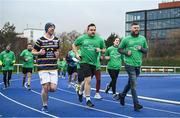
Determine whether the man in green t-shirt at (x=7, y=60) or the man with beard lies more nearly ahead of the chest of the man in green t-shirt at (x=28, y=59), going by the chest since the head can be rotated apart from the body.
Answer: the man with beard

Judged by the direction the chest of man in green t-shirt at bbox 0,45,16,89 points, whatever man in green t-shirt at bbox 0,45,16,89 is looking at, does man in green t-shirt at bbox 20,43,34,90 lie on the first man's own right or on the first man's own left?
on the first man's own left

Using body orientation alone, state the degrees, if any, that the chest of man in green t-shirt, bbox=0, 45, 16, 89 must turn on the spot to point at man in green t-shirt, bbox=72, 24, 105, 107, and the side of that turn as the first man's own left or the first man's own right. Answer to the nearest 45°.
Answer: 0° — they already face them

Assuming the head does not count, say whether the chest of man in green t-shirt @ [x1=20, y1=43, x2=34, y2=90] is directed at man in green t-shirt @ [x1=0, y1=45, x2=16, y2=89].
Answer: no

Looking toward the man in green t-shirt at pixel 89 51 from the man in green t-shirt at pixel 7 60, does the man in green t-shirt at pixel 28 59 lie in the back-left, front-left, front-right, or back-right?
front-left

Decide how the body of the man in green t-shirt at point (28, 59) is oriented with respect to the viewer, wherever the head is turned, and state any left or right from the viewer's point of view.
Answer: facing the viewer and to the right of the viewer

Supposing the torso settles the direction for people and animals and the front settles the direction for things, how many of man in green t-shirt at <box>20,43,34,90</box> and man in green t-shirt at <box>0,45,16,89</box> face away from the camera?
0

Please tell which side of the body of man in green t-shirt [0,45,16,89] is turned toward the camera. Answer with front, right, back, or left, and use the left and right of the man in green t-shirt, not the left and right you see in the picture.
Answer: front
